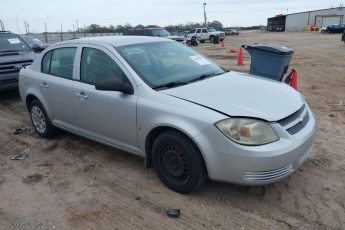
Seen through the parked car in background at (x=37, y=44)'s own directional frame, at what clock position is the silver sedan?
The silver sedan is roughly at 1 o'clock from the parked car in background.

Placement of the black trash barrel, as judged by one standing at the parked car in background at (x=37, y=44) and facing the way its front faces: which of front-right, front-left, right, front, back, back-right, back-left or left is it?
left

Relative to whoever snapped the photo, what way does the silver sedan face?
facing the viewer and to the right of the viewer

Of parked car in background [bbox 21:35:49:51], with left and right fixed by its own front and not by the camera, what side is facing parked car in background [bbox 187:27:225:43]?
left

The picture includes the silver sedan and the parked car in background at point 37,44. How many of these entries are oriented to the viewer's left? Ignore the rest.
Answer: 0

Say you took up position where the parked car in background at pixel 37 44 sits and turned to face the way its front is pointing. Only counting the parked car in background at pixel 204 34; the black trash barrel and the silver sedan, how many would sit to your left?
2

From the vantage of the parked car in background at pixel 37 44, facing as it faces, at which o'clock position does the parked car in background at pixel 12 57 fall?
the parked car in background at pixel 12 57 is roughly at 2 o'clock from the parked car in background at pixel 37 44.

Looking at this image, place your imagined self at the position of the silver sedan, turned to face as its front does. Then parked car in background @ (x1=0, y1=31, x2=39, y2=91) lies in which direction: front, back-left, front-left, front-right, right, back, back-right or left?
back
